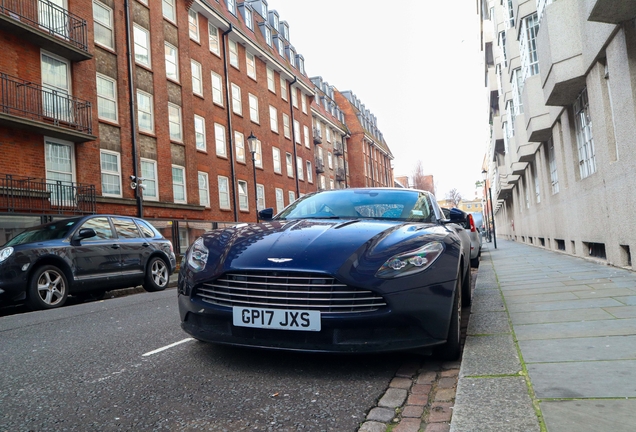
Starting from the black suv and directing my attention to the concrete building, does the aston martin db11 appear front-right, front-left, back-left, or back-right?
front-right

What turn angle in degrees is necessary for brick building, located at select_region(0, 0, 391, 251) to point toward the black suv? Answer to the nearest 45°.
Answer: approximately 45° to its right

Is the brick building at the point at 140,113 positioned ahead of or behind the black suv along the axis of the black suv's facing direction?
behind

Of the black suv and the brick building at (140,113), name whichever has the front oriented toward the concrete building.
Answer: the brick building

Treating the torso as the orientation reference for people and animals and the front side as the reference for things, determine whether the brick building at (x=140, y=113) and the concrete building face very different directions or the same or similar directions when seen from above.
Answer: very different directions

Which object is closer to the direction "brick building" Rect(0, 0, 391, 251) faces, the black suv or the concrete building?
the concrete building

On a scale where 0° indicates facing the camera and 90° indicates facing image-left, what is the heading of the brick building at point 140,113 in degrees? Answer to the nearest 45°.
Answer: approximately 315°

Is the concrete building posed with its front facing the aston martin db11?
no

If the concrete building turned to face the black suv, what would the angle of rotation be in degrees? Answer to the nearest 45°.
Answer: approximately 45° to its left

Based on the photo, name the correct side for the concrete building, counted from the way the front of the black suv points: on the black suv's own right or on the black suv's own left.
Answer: on the black suv's own left

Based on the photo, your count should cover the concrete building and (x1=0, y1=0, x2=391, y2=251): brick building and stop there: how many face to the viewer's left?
1

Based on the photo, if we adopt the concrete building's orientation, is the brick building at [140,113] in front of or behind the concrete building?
in front

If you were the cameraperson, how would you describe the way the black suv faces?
facing the viewer and to the left of the viewer

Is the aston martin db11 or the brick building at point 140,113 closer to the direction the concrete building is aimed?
the brick building

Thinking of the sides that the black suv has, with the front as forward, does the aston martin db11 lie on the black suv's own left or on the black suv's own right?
on the black suv's own left

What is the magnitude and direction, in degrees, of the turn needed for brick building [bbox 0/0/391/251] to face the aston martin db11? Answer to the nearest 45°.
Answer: approximately 45° to its right

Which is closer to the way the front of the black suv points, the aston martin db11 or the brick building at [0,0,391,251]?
the aston martin db11

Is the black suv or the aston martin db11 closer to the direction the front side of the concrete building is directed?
the black suv

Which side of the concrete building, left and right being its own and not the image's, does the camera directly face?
left
